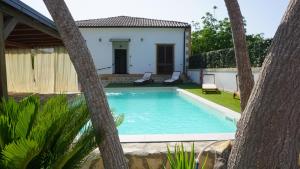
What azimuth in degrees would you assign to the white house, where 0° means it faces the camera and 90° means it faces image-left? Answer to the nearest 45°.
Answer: approximately 0°

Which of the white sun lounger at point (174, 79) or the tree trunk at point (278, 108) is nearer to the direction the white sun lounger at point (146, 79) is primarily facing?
the tree trunk

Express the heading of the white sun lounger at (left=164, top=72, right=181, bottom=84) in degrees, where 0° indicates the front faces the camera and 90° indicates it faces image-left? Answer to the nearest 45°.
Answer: approximately 45°

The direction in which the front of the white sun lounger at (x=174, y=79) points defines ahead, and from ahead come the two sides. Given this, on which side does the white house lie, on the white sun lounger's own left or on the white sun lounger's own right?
on the white sun lounger's own right

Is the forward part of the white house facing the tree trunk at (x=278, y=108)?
yes
